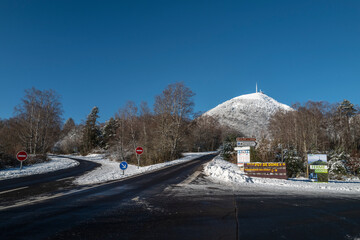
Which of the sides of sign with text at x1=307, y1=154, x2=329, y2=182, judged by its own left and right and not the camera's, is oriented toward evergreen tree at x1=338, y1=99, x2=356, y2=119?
back

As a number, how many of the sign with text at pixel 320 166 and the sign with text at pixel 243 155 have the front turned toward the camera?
2

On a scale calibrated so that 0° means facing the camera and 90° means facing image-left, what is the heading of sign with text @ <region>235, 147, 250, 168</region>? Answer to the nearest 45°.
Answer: approximately 0°

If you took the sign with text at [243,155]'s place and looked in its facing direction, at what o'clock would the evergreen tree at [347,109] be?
The evergreen tree is roughly at 7 o'clock from the sign with text.

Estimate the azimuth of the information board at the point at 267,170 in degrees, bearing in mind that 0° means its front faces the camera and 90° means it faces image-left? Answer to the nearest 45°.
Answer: approximately 0°

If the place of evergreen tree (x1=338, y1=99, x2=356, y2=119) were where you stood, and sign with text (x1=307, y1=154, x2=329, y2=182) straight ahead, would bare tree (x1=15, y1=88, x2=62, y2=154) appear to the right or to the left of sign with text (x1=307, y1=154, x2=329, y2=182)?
right

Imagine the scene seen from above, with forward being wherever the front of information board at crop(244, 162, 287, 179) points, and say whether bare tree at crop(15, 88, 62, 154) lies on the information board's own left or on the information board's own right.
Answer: on the information board's own right

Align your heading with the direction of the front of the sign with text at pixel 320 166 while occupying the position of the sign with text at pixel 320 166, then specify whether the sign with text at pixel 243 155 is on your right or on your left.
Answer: on your right

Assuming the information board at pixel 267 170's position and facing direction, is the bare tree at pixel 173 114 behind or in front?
behind
